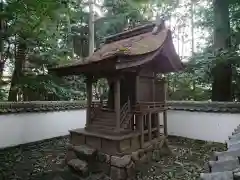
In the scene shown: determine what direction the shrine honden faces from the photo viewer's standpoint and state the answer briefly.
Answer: facing the viewer and to the left of the viewer

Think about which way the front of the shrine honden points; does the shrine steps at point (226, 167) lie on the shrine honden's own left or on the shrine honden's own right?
on the shrine honden's own left

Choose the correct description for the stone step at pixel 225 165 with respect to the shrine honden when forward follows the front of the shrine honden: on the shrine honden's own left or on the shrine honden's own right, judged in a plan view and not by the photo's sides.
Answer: on the shrine honden's own left
